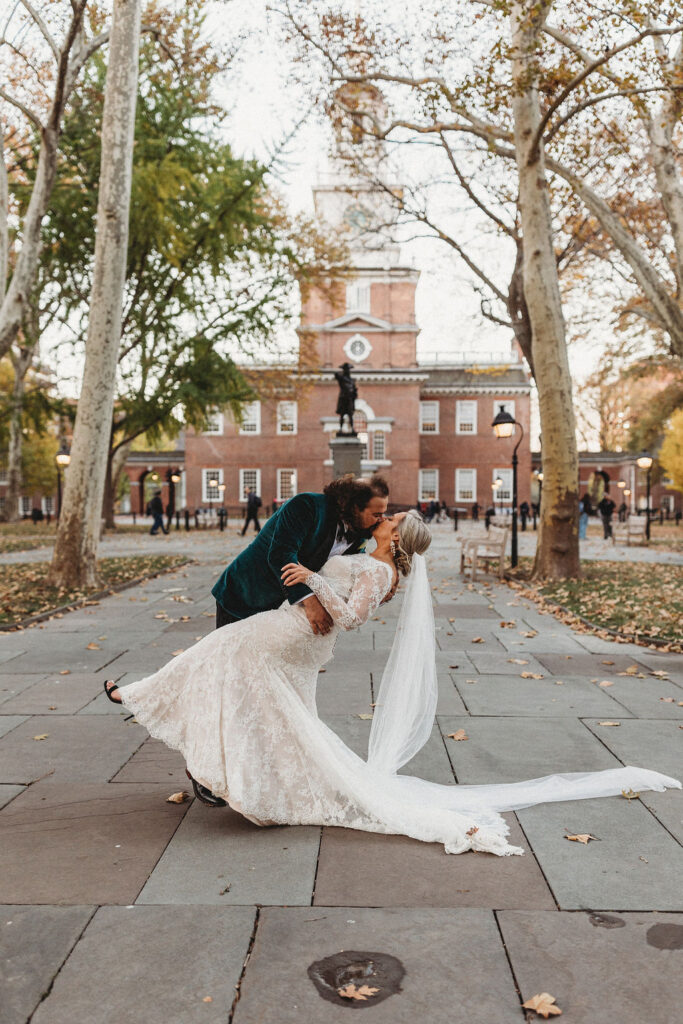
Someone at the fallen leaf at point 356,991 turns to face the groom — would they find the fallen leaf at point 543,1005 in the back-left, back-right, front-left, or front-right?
back-right

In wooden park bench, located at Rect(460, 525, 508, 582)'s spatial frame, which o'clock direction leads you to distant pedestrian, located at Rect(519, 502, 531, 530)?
The distant pedestrian is roughly at 3 o'clock from the wooden park bench.

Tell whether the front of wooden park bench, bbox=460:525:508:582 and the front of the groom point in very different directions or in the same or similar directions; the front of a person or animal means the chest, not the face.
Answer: very different directions

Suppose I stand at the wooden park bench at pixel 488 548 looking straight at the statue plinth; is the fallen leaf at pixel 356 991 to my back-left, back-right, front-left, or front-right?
back-left

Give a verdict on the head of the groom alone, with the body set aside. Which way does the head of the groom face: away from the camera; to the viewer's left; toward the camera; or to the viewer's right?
to the viewer's right

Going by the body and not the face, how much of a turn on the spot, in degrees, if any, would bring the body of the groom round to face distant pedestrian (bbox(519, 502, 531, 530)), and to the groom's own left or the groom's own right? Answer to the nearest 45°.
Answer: approximately 90° to the groom's own left

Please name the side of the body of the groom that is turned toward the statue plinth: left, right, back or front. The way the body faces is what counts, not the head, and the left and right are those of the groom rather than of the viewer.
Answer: left

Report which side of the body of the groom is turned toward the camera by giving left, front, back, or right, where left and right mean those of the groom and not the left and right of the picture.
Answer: right

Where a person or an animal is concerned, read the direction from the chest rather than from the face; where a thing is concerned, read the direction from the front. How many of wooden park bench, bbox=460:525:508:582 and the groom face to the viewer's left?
1

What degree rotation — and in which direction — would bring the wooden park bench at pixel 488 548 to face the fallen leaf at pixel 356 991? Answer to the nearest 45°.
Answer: approximately 90° to its left

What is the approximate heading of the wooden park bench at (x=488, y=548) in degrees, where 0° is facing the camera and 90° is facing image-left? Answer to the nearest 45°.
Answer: approximately 90°

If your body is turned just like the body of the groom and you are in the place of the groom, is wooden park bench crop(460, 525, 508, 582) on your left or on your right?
on your left
